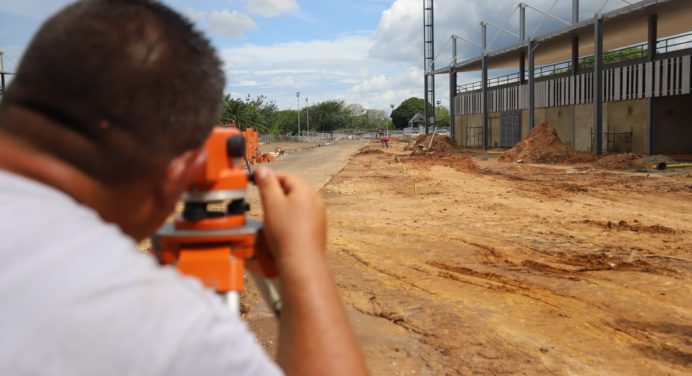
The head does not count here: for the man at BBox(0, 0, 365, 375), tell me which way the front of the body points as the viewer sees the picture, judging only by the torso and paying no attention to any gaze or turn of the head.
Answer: away from the camera

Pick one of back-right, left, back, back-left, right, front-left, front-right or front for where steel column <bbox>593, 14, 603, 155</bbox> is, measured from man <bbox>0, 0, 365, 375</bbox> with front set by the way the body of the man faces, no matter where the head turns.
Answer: front-right

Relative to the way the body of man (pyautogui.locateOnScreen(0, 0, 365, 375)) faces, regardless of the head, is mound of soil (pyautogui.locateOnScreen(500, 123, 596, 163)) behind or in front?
in front

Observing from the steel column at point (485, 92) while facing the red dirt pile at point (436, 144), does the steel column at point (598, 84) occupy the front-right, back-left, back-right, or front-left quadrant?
back-left

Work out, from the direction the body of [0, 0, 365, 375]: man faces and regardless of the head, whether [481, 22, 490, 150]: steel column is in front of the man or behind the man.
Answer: in front

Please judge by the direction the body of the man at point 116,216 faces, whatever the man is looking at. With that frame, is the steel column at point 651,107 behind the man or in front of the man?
in front

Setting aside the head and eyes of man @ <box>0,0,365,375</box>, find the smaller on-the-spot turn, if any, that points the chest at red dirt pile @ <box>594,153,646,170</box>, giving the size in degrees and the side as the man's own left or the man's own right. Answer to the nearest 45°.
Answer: approximately 45° to the man's own right

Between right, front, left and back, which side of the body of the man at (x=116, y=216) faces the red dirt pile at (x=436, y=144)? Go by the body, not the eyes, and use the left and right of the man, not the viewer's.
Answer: front

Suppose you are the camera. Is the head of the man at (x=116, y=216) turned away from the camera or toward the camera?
away from the camera
